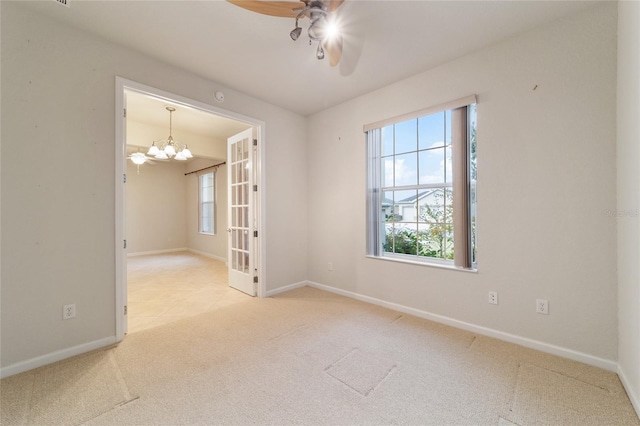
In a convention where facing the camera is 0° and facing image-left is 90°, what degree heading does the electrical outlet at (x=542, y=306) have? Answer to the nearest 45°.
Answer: approximately 0°

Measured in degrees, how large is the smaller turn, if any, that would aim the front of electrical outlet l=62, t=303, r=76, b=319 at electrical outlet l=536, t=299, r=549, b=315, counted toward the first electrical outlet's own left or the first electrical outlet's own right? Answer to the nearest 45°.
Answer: approximately 45° to the first electrical outlet's own left

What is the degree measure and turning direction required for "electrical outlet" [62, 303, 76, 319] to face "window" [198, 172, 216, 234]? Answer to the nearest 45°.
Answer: approximately 135° to its left

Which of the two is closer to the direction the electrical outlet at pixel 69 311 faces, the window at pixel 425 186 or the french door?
the window

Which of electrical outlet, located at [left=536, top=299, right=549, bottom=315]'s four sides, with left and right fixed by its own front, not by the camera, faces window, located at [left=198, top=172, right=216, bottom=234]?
right

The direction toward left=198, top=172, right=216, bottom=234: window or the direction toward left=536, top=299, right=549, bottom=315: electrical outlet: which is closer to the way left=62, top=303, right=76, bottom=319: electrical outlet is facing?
the electrical outlet

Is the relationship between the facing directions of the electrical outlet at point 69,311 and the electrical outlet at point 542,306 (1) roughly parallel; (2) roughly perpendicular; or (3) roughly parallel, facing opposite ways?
roughly perpendicular

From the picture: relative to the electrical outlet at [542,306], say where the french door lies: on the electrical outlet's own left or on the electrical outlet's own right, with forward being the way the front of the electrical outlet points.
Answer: on the electrical outlet's own right
